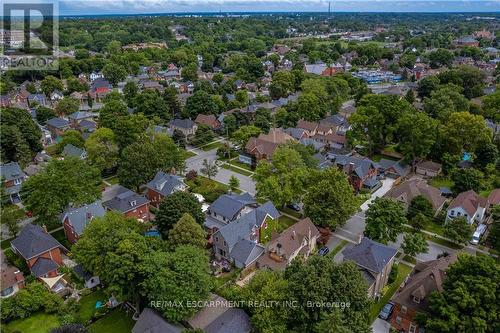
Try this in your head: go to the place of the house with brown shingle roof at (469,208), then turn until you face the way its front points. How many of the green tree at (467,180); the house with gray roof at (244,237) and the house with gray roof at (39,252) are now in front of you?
2

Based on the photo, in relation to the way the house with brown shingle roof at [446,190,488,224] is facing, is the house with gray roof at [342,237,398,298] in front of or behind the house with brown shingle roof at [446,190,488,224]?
in front

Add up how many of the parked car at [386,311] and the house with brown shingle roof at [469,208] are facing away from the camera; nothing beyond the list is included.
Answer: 0

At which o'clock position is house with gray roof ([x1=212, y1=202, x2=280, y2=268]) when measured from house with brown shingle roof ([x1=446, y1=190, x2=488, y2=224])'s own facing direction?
The house with gray roof is roughly at 12 o'clock from the house with brown shingle roof.

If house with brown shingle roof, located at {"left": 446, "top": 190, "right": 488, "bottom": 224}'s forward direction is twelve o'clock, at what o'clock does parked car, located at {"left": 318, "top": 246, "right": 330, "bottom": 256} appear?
The parked car is roughly at 12 o'clock from the house with brown shingle roof.

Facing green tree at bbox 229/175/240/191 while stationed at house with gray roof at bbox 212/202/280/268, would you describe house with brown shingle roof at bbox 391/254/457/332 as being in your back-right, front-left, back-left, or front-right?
back-right

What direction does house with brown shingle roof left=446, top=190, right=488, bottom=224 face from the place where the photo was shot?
facing the viewer and to the left of the viewer

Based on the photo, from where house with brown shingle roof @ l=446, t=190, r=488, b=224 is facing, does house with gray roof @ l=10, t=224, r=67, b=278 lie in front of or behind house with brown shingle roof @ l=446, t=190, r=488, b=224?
in front
